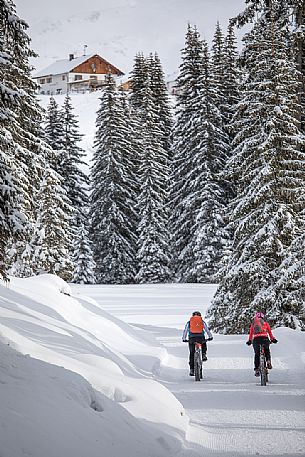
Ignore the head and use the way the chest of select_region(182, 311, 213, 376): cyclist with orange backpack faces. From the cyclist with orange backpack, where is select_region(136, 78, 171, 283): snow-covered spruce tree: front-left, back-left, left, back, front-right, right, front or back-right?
front

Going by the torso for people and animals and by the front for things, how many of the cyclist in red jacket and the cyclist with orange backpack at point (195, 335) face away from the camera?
2

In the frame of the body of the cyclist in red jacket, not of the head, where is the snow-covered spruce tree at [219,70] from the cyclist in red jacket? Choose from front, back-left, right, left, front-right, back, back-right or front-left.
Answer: front

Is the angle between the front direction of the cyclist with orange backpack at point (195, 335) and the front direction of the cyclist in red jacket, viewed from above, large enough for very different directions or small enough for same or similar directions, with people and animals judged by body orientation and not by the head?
same or similar directions

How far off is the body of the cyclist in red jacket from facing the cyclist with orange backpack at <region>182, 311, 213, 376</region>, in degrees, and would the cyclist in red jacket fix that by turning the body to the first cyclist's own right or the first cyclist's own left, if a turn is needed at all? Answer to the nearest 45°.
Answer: approximately 45° to the first cyclist's own left

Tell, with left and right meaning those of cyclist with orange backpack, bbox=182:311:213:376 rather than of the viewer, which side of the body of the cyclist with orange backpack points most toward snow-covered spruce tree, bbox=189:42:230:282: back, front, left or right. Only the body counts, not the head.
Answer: front

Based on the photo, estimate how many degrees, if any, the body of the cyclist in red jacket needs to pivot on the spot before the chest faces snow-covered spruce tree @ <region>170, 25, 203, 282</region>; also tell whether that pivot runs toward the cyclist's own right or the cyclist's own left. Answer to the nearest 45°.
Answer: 0° — they already face it

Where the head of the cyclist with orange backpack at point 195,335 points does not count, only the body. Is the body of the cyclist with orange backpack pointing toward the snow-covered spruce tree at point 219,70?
yes

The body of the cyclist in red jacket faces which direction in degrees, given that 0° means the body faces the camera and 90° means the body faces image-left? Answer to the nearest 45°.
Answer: approximately 180°

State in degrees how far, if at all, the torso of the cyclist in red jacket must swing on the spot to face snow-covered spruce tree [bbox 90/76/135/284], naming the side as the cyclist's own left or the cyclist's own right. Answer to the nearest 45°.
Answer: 0° — they already face it

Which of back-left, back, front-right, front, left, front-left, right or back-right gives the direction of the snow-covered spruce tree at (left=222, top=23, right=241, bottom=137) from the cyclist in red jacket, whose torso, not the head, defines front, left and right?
front

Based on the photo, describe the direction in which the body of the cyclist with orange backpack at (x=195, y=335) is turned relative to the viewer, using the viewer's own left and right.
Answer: facing away from the viewer

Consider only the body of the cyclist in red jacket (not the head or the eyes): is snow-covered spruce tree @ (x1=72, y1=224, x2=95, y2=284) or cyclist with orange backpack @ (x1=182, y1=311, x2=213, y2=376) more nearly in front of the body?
the snow-covered spruce tree

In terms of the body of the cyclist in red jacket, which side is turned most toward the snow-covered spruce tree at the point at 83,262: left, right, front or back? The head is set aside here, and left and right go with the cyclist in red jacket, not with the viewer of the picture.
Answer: front

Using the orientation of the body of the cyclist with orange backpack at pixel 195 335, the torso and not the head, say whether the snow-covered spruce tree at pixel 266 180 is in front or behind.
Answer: in front
